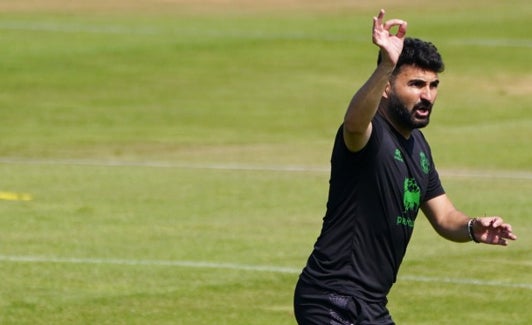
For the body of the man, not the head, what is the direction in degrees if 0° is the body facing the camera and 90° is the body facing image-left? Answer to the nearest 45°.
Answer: approximately 315°
